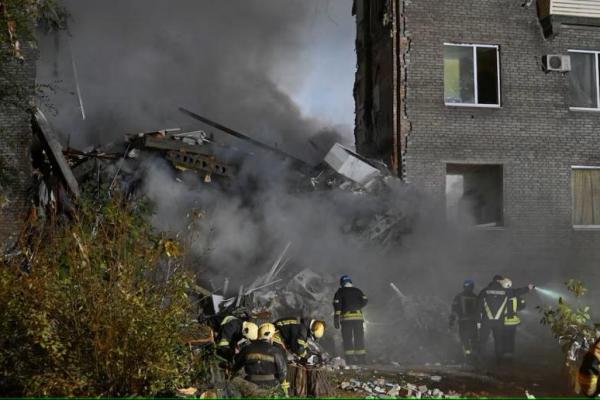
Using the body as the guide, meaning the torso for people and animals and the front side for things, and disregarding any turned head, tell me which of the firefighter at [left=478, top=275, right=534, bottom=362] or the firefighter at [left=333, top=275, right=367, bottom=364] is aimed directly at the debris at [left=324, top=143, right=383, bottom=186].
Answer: the firefighter at [left=333, top=275, right=367, bottom=364]

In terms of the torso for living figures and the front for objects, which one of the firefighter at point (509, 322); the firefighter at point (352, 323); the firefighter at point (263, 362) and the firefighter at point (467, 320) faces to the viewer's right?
the firefighter at point (509, 322)

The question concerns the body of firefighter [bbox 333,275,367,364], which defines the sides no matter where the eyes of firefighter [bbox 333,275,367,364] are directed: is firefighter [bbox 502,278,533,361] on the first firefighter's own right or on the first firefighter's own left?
on the first firefighter's own right

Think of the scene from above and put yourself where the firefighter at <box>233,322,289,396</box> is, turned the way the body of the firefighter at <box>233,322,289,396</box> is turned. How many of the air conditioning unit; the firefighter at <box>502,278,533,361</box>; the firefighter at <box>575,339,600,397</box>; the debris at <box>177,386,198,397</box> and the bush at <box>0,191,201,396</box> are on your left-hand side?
2

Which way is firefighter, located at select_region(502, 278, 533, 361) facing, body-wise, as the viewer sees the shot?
to the viewer's right

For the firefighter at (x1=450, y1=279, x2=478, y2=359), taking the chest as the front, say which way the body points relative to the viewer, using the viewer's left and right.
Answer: facing away from the viewer

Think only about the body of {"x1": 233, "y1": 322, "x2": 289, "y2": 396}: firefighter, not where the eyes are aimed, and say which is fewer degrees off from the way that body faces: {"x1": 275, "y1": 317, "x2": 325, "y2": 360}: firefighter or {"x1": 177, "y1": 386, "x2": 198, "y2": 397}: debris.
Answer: the firefighter

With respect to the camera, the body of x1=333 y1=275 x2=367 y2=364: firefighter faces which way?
away from the camera

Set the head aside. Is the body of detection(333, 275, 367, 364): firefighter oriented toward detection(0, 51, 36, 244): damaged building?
no

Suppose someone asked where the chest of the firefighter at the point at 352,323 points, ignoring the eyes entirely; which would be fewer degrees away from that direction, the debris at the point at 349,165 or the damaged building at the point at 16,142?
the debris

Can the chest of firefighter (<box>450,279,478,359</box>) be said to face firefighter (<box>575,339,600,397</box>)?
no

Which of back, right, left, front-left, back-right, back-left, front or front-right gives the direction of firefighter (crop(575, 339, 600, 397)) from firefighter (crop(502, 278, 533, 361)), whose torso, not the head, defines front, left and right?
right

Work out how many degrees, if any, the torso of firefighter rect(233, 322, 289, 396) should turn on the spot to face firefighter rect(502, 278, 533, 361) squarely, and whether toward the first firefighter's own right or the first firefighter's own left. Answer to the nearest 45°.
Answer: approximately 45° to the first firefighter's own right
